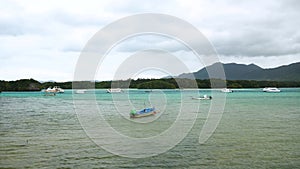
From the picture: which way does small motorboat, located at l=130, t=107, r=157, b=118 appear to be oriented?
to the viewer's right
